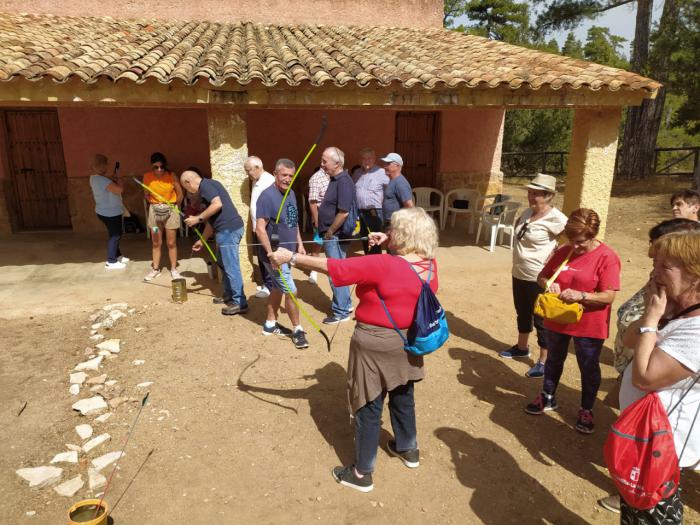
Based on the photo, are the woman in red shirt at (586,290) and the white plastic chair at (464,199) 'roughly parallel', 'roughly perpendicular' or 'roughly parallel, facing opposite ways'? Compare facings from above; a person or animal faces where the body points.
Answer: roughly parallel

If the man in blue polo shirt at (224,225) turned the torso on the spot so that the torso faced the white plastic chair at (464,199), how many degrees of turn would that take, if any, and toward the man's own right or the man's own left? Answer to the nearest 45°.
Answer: approximately 135° to the man's own right

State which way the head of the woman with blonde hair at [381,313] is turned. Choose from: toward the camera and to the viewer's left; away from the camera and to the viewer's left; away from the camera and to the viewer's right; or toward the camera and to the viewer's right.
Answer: away from the camera and to the viewer's left

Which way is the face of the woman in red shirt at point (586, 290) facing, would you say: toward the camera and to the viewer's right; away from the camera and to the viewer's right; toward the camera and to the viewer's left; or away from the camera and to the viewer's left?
toward the camera and to the viewer's left

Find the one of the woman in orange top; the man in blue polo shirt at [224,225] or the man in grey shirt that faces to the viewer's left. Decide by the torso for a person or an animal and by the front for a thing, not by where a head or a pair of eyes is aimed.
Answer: the man in blue polo shirt

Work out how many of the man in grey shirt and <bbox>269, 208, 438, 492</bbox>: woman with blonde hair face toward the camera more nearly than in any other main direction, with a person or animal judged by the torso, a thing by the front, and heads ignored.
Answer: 1

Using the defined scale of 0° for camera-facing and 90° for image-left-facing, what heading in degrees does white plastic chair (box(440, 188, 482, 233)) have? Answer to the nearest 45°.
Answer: approximately 45°

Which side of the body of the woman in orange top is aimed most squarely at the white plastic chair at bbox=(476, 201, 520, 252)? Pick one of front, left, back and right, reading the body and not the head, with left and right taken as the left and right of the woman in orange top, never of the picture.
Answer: left

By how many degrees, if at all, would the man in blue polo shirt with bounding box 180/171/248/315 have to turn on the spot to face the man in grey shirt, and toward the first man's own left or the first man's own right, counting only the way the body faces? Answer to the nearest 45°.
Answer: approximately 180°

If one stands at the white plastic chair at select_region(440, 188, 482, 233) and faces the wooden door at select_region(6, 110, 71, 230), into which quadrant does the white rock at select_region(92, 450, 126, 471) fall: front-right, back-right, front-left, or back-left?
front-left

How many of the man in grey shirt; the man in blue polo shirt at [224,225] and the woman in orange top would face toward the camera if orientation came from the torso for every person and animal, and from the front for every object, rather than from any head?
2

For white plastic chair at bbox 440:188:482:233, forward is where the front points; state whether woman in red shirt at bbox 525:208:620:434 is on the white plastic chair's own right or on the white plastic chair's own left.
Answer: on the white plastic chair's own left

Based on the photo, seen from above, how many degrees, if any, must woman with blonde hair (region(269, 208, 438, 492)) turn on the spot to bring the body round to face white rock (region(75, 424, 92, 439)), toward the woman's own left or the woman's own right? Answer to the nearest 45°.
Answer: approximately 45° to the woman's own left

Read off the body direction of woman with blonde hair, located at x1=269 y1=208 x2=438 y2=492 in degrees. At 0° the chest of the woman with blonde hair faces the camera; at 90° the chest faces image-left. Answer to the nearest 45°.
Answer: approximately 135°
